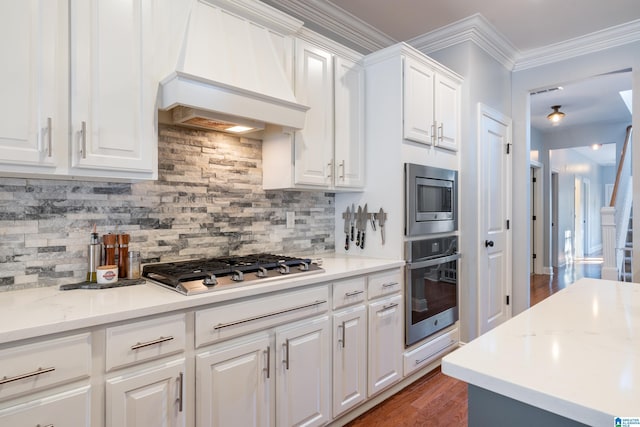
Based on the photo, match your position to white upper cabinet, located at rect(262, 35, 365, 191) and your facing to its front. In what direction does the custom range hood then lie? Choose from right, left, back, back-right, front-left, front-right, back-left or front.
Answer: right

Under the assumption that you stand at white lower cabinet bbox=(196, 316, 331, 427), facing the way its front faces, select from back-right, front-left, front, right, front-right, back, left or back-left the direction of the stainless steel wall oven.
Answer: left

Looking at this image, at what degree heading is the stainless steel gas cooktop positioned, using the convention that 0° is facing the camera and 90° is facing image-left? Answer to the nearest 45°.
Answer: approximately 315°

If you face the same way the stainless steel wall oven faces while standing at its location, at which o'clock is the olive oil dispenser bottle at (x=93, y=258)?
The olive oil dispenser bottle is roughly at 3 o'clock from the stainless steel wall oven.

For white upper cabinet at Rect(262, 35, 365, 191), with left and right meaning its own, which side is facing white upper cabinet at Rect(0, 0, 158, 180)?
right

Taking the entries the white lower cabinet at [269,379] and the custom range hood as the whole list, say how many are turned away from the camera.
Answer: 0

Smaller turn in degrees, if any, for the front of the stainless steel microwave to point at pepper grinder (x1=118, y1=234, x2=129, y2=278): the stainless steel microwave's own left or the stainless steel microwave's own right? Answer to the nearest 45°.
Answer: approximately 90° to the stainless steel microwave's own right

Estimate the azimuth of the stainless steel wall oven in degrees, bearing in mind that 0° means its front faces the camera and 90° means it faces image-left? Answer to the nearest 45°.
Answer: approximately 315°

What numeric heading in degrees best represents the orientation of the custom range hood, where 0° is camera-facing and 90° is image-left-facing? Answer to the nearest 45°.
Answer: approximately 315°

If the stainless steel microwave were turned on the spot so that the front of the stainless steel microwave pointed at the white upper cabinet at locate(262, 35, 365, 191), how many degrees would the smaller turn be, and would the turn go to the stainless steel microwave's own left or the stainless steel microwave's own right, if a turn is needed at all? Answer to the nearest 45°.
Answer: approximately 90° to the stainless steel microwave's own right
